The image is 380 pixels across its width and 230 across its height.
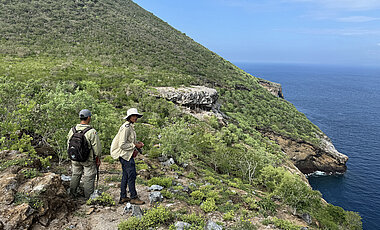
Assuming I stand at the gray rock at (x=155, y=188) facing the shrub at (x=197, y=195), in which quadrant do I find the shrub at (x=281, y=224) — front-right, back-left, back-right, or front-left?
front-right

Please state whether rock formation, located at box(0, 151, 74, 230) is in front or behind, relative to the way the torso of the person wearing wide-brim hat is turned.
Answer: behind

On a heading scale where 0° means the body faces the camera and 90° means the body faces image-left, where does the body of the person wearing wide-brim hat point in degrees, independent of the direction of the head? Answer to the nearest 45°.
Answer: approximately 270°

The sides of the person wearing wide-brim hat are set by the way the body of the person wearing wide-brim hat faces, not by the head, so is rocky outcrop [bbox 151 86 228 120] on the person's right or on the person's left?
on the person's left

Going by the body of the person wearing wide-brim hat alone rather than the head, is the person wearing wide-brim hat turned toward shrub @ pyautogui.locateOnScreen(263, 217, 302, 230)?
yes

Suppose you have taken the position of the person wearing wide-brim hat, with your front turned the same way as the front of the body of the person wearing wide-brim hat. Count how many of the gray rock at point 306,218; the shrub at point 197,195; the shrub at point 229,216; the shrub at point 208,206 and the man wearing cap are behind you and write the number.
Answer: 1

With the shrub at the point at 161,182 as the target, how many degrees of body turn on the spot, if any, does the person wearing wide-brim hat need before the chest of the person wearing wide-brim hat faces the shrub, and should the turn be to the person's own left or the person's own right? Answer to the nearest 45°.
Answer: approximately 45° to the person's own left

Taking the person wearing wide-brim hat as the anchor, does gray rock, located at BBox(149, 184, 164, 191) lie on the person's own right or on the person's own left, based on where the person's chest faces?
on the person's own left

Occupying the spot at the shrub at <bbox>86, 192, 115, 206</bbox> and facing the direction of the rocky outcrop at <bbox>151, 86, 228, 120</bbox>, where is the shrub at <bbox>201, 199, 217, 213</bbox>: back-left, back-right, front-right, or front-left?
front-right

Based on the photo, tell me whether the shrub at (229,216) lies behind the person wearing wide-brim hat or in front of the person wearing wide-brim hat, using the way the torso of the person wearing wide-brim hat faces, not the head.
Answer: in front

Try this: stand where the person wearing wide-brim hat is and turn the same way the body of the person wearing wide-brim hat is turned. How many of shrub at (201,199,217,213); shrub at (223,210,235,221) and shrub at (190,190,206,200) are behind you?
0
